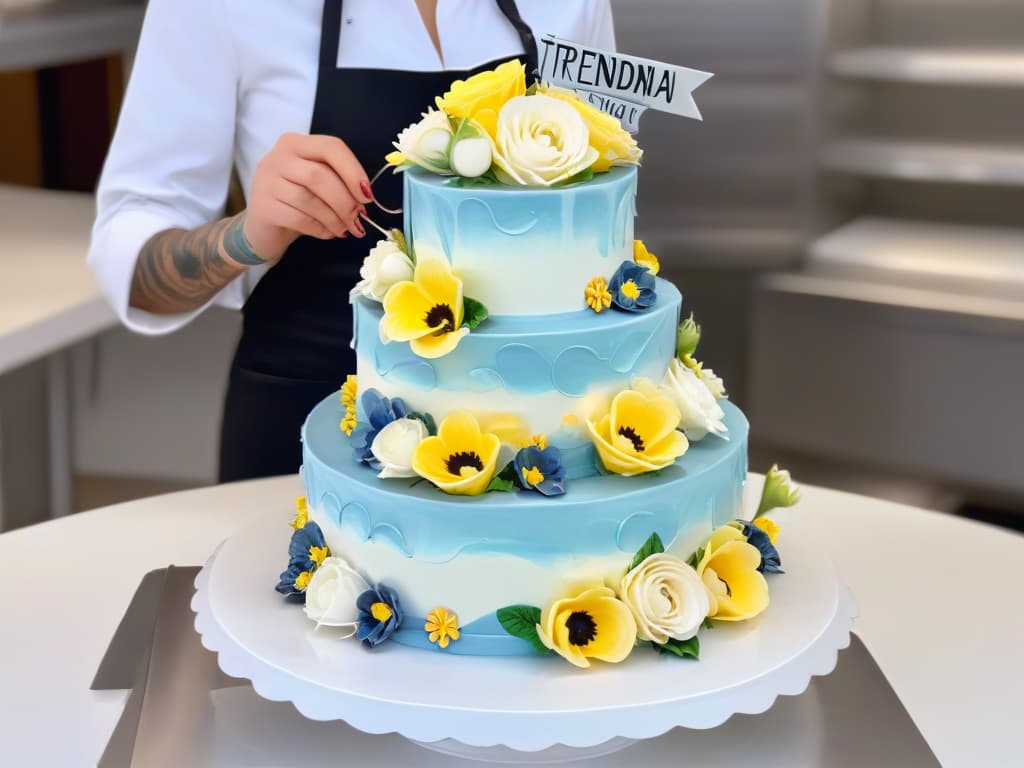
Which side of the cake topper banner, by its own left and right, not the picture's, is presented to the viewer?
front
